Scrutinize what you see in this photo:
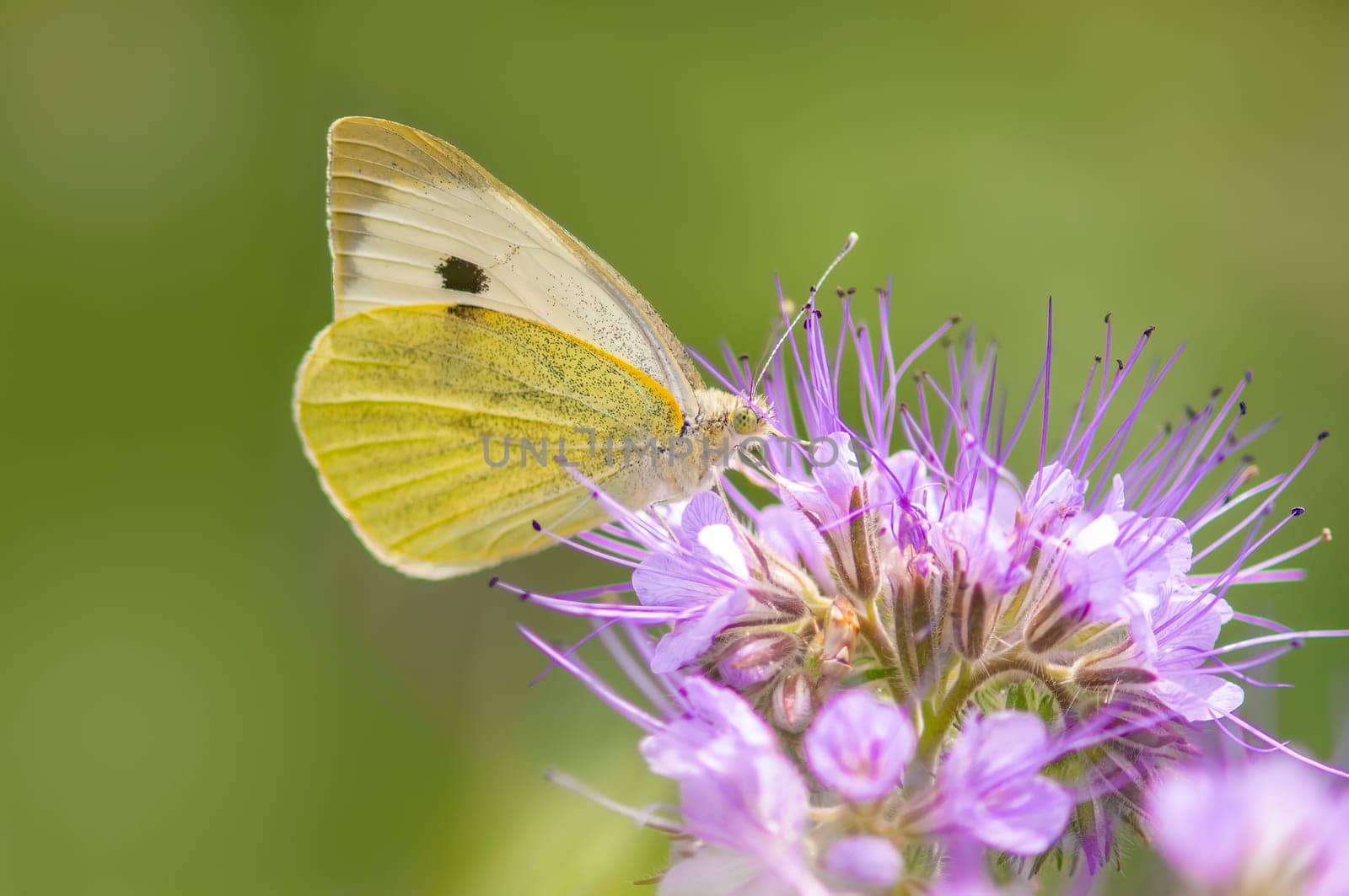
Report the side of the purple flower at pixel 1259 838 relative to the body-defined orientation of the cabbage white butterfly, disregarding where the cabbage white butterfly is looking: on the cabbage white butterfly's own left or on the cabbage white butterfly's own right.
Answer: on the cabbage white butterfly's own right

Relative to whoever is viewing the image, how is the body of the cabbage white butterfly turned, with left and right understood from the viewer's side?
facing to the right of the viewer
